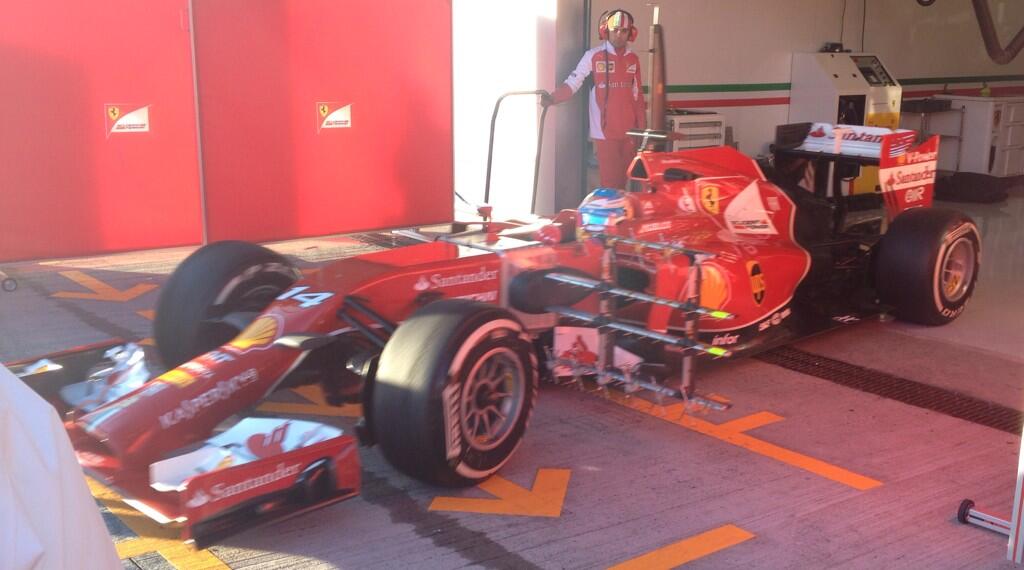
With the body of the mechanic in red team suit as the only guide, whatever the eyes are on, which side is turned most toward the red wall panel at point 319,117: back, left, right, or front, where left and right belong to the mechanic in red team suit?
right

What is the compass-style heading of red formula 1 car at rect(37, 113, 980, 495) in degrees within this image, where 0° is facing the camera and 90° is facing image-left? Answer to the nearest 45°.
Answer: approximately 45°

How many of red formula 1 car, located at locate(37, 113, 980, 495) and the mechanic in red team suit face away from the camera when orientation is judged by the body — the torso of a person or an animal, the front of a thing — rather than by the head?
0

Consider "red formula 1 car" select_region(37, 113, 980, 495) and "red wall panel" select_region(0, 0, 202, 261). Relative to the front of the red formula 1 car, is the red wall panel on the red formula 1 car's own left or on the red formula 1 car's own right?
on the red formula 1 car's own right

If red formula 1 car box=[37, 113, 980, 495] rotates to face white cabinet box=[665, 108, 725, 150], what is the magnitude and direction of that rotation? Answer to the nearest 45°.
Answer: approximately 135° to its right

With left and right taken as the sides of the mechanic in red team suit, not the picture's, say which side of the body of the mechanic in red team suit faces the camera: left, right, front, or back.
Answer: front

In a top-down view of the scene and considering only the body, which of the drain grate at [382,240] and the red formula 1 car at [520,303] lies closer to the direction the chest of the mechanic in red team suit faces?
the red formula 1 car

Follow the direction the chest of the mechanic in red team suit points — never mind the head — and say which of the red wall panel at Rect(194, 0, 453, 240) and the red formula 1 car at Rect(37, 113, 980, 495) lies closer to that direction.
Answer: the red formula 1 car

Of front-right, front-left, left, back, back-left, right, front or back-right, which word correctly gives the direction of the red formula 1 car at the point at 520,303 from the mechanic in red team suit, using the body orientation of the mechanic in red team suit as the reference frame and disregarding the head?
front

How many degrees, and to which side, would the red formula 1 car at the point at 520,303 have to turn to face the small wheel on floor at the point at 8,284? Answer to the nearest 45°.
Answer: approximately 90° to its right

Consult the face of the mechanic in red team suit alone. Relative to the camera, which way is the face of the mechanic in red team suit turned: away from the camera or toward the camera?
toward the camera

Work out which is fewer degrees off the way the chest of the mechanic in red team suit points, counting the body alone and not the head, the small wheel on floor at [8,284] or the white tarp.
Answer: the white tarp

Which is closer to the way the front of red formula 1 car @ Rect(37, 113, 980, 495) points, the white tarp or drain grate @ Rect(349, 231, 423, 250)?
the white tarp
